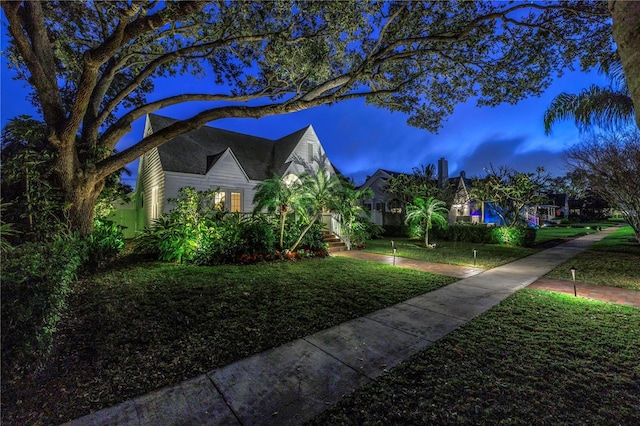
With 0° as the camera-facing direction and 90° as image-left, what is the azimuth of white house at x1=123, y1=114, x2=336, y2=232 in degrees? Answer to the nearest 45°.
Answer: approximately 315°

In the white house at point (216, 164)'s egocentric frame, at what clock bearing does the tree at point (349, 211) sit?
The tree is roughly at 10 o'clock from the white house.

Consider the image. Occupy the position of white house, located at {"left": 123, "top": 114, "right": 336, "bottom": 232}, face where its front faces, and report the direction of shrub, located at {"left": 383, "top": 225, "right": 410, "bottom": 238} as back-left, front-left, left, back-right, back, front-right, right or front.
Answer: front-left

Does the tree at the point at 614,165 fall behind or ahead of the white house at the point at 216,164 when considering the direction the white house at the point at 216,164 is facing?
ahead

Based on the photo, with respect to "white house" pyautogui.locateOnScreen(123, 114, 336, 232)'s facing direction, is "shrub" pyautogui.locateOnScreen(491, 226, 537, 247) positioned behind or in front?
in front

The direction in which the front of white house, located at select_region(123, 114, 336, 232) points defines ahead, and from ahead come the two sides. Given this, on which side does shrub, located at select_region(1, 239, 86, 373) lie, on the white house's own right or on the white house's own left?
on the white house's own right

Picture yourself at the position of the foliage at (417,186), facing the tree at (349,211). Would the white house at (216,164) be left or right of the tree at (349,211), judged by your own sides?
right

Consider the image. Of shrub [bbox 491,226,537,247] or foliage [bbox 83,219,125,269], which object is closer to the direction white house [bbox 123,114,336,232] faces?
the shrub

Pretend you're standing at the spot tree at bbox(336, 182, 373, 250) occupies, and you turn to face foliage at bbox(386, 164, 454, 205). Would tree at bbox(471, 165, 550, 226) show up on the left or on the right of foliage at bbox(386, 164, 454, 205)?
right

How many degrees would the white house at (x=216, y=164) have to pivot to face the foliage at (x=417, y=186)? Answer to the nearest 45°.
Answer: approximately 45° to its left

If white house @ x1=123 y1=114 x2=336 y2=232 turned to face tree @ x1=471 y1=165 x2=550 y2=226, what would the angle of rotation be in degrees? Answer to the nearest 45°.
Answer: approximately 45° to its left

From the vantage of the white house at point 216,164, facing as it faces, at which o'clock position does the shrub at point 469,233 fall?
The shrub is roughly at 11 o'clock from the white house.
